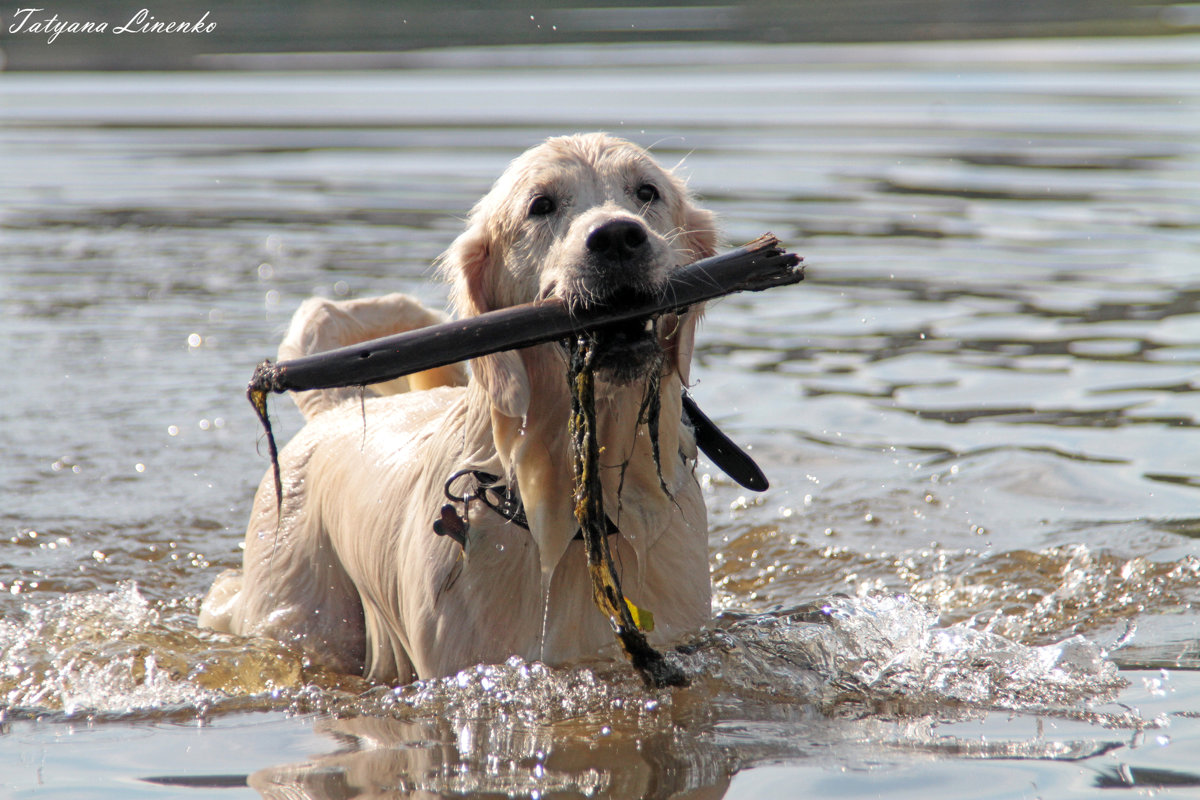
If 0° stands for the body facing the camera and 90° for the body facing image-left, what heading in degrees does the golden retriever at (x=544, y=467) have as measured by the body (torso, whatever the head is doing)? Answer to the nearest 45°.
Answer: approximately 315°
